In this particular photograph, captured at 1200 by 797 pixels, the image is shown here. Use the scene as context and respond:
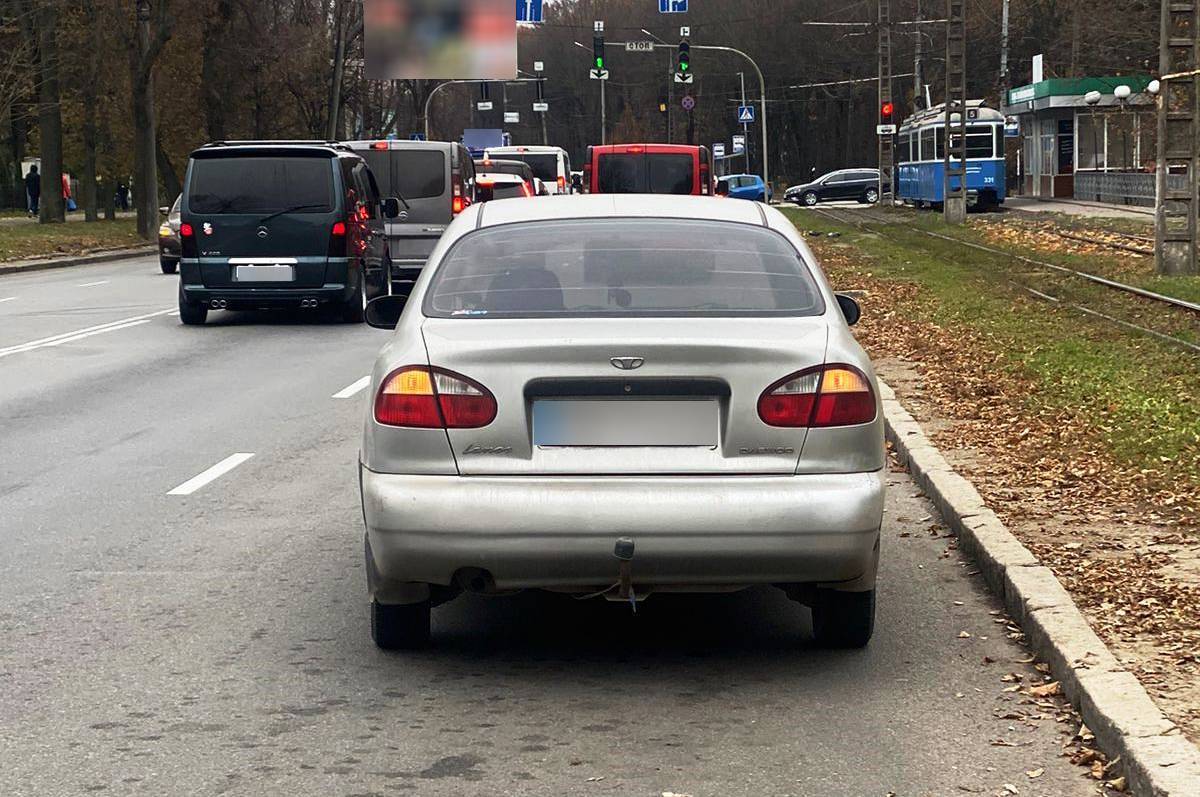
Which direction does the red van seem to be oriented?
away from the camera

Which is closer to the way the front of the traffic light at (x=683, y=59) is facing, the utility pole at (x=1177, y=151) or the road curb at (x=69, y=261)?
the utility pole

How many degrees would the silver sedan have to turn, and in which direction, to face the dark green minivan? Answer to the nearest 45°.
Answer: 0° — it already faces it

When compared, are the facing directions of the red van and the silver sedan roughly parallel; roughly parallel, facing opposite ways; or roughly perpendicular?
roughly parallel

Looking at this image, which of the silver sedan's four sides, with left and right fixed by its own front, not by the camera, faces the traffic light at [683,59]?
front

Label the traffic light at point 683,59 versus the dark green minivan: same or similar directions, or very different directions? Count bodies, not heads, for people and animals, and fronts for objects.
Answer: very different directions

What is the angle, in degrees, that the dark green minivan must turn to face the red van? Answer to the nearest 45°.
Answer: approximately 45° to its right

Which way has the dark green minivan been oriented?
away from the camera

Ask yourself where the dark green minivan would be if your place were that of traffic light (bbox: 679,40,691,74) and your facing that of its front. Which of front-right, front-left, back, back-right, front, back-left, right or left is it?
front

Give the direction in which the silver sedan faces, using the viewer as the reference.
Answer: facing away from the viewer

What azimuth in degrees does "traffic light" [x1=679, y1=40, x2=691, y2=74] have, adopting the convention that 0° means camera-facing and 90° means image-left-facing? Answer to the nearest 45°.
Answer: approximately 0°

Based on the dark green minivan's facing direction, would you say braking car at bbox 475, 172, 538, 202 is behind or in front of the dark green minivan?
in front
